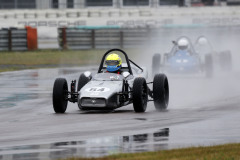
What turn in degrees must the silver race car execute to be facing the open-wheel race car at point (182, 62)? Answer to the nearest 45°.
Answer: approximately 180°

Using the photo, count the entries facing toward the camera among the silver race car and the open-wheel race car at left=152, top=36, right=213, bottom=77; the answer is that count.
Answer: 2

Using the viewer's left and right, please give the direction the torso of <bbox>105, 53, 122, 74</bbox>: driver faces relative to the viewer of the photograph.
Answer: facing the viewer and to the left of the viewer

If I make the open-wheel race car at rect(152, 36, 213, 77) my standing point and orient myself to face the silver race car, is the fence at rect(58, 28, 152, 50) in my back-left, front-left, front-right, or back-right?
back-right

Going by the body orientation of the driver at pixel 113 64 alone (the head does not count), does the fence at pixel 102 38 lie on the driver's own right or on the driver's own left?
on the driver's own right

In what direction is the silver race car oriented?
toward the camera

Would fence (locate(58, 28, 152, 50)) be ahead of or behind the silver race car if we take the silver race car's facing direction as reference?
behind

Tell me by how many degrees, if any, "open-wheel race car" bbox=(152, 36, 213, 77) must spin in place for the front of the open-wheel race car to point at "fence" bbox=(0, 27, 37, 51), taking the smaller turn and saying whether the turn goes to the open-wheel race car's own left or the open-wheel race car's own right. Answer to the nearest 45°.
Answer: approximately 135° to the open-wheel race car's own right

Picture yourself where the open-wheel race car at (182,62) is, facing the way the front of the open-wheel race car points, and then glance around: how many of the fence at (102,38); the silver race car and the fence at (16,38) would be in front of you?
1

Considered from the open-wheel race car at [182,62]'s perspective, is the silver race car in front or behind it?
in front

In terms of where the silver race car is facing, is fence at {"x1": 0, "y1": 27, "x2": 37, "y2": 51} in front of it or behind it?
behind

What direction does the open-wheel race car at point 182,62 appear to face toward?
toward the camera

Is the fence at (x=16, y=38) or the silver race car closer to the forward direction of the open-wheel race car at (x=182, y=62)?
the silver race car
